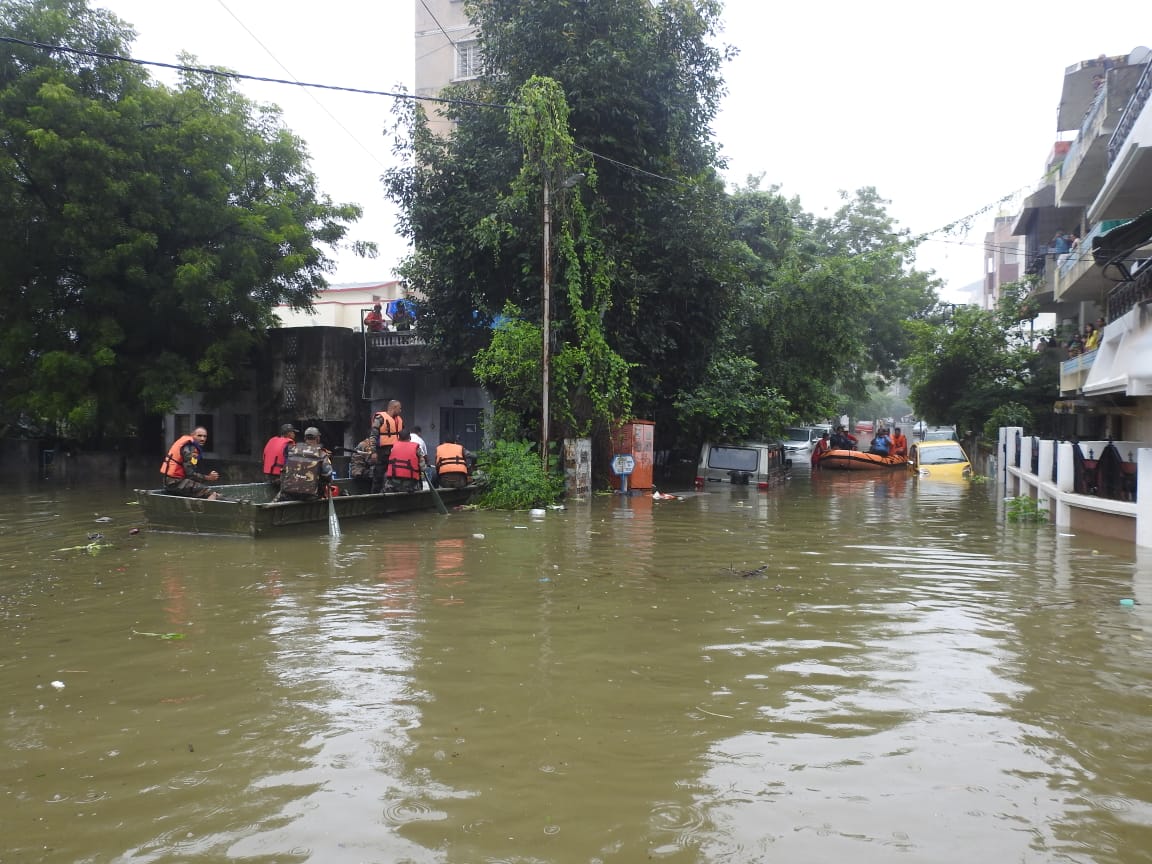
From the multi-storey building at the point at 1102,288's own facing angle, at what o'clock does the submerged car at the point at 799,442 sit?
The submerged car is roughly at 2 o'clock from the multi-storey building.

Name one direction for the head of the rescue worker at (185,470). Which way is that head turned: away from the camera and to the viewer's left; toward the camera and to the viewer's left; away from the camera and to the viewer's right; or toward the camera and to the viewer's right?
toward the camera and to the viewer's right

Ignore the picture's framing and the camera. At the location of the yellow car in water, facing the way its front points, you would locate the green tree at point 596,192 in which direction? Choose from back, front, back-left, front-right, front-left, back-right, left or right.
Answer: right

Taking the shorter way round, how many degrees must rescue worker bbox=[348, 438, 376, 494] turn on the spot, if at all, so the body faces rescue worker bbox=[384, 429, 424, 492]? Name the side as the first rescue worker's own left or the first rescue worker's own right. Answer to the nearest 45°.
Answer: approximately 45° to the first rescue worker's own right

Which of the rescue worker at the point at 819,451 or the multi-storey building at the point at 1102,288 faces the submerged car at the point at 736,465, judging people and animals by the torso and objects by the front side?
the multi-storey building

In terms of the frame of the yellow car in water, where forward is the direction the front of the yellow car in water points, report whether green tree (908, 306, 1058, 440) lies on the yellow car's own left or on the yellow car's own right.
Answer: on the yellow car's own left

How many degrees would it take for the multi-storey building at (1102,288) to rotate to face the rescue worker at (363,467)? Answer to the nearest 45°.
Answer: approximately 45° to its left

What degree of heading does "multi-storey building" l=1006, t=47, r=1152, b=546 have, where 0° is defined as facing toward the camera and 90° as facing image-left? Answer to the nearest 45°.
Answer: approximately 90°
